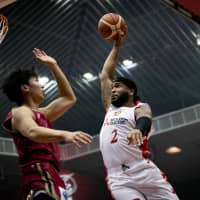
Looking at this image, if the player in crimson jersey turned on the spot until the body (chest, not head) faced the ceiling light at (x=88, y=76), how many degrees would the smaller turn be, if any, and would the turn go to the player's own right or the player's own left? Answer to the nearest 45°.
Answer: approximately 90° to the player's own left

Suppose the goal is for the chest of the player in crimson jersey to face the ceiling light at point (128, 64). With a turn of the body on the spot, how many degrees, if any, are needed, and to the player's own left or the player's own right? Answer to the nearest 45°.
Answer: approximately 90° to the player's own left

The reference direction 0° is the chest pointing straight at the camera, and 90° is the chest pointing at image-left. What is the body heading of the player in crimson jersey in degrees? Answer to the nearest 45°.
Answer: approximately 270°

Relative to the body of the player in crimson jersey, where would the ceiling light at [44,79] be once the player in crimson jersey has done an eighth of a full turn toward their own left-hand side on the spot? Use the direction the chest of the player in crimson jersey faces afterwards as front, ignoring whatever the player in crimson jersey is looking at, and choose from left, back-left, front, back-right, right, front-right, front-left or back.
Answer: front-left

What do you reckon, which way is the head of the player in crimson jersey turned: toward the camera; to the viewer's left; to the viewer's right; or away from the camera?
to the viewer's right

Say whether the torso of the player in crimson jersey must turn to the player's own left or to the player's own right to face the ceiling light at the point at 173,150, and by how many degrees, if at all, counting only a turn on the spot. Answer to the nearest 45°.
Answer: approximately 90° to the player's own left
